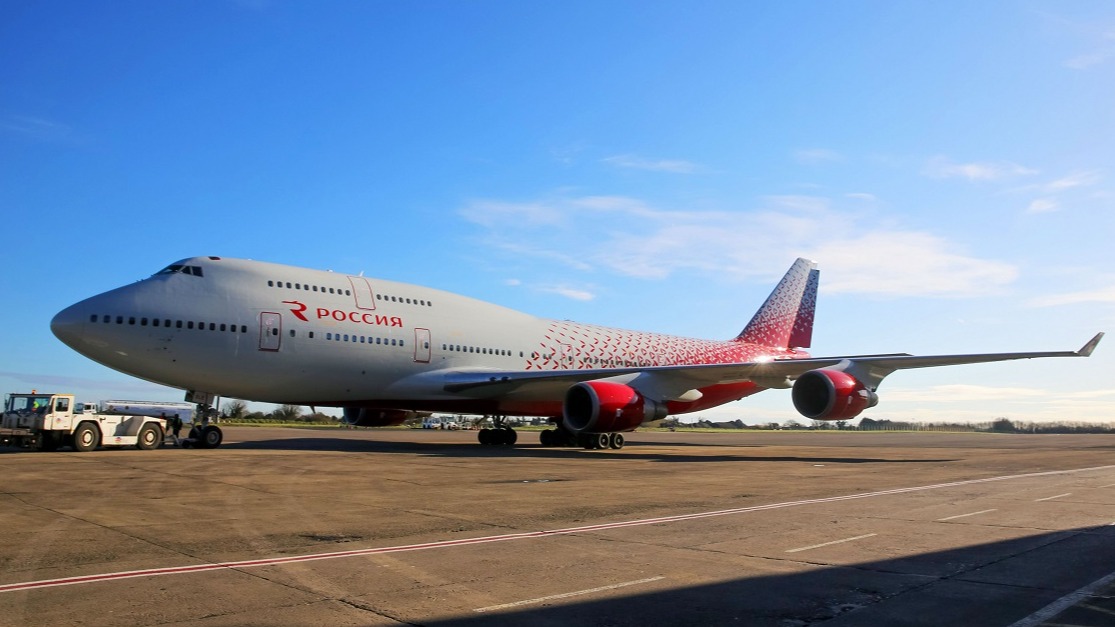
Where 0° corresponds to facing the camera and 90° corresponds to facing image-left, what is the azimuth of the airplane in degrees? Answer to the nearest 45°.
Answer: approximately 45°

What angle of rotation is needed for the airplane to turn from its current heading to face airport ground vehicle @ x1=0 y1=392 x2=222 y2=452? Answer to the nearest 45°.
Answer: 0° — it already faces it
